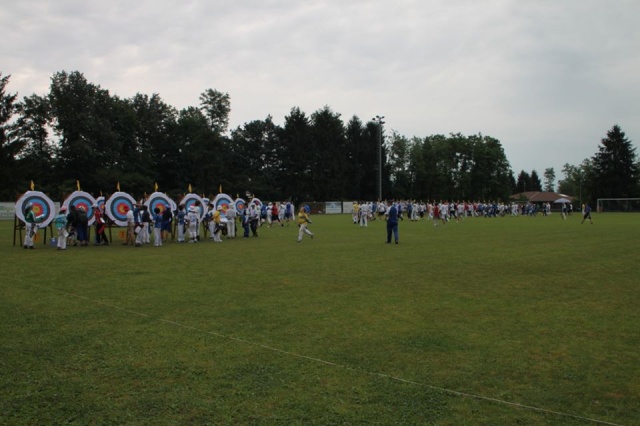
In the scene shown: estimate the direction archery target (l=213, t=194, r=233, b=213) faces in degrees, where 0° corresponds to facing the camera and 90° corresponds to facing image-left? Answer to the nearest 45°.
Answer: approximately 315°

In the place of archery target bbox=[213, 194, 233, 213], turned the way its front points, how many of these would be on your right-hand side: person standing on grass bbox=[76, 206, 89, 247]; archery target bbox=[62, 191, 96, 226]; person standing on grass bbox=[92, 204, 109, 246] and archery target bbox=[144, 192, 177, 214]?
4

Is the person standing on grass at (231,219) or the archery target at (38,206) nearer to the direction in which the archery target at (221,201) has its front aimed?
the person standing on grass

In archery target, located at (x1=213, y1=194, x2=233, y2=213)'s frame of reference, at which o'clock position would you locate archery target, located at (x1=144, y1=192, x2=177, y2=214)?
archery target, located at (x1=144, y1=192, x2=177, y2=214) is roughly at 3 o'clock from archery target, located at (x1=213, y1=194, x2=233, y2=213).

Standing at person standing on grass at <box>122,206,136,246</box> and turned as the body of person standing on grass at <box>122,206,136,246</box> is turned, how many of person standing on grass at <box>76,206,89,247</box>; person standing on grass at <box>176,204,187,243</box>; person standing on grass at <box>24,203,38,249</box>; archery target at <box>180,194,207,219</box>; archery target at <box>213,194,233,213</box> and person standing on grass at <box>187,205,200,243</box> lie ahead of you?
2

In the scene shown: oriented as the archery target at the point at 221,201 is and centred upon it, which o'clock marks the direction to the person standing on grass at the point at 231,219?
The person standing on grass is roughly at 1 o'clock from the archery target.

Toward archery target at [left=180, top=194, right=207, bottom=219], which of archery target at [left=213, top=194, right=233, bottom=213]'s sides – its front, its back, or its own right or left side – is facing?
right
